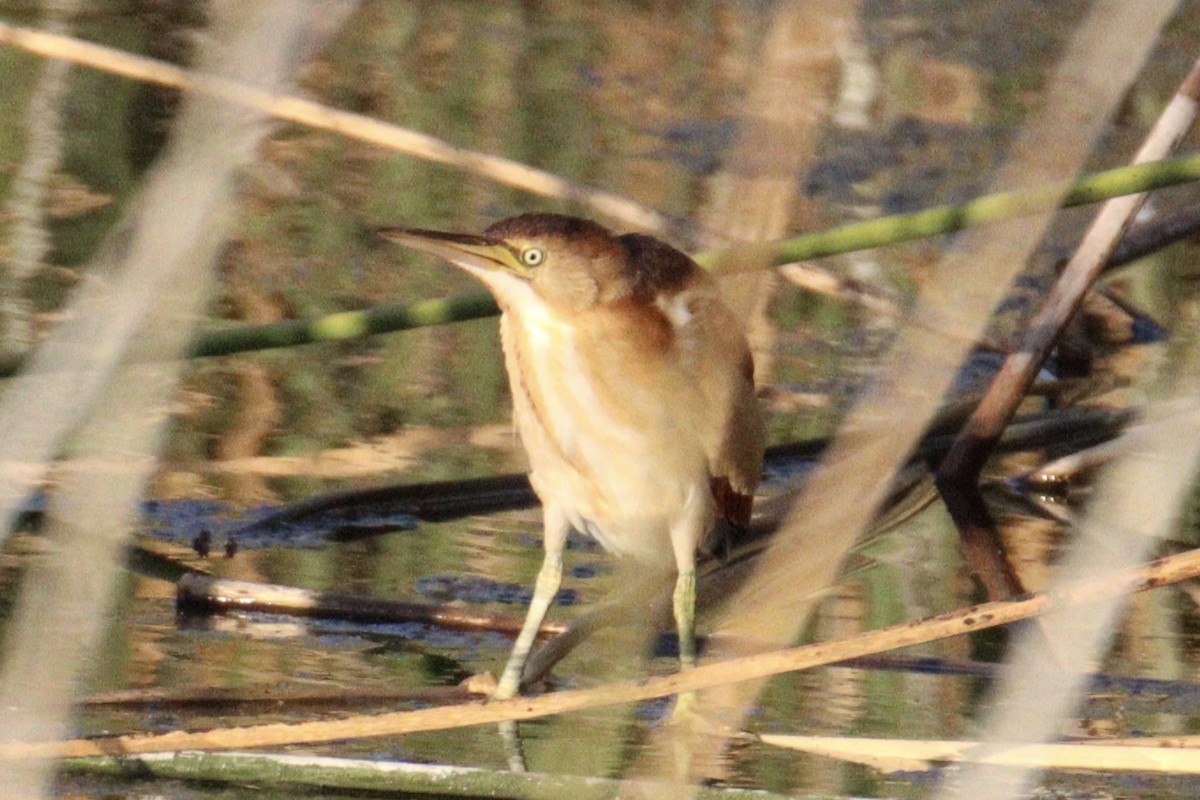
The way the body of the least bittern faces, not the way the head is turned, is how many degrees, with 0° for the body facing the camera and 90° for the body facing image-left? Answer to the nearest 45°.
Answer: approximately 45°
